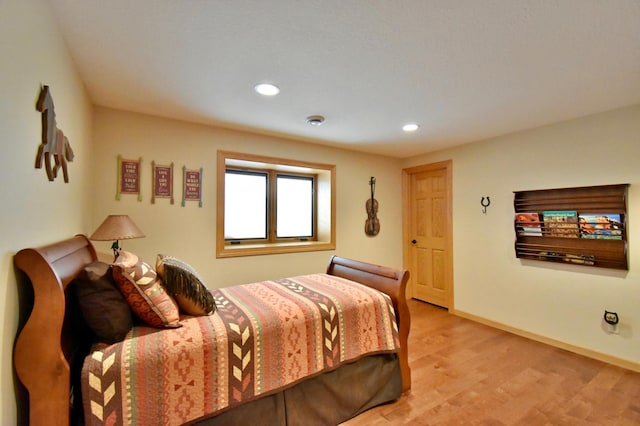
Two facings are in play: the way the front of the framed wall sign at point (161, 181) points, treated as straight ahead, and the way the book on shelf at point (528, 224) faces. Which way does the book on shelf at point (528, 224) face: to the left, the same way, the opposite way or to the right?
to the right

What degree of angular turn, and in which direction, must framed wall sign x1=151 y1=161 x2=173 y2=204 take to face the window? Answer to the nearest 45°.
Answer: approximately 45° to its left

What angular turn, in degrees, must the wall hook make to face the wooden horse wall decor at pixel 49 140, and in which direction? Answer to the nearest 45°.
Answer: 0° — it already faces it

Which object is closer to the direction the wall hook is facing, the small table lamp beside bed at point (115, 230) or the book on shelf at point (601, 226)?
the small table lamp beside bed

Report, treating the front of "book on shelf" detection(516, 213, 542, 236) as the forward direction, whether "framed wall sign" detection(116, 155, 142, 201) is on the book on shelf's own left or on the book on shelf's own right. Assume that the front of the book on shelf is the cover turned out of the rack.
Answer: on the book on shelf's own right

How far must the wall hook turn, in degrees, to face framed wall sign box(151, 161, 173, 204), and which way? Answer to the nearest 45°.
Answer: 0° — it already faces it

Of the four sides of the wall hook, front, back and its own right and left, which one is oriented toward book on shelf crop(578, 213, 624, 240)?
left
